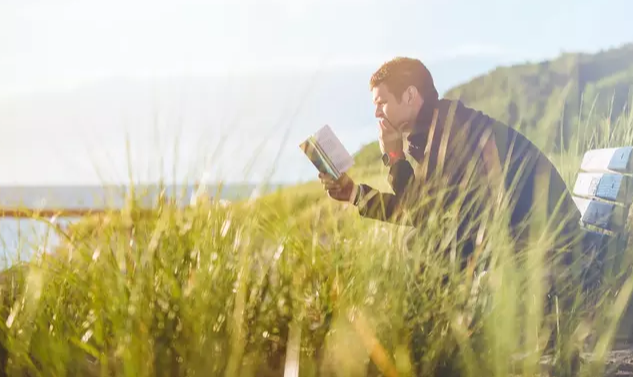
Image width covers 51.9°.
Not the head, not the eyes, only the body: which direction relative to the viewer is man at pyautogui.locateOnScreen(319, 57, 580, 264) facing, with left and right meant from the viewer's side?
facing to the left of the viewer

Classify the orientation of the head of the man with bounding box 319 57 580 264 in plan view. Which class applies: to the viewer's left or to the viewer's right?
to the viewer's left
